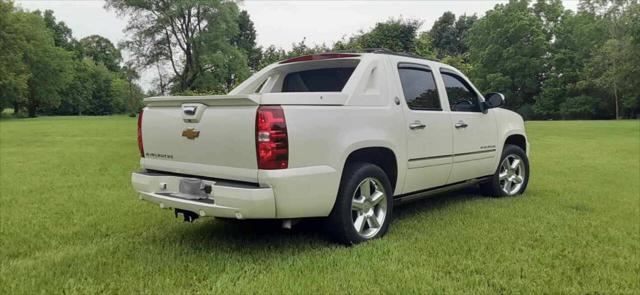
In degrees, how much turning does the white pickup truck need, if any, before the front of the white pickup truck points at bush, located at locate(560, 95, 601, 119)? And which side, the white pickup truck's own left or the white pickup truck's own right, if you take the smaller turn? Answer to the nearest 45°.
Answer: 0° — it already faces it

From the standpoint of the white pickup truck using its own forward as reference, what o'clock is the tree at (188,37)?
The tree is roughly at 10 o'clock from the white pickup truck.

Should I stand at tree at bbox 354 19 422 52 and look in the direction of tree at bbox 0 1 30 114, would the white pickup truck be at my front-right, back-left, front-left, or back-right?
front-left

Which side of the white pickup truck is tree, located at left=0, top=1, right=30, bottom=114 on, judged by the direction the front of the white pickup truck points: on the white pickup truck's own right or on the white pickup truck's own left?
on the white pickup truck's own left

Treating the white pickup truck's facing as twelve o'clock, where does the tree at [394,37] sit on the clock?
The tree is roughly at 11 o'clock from the white pickup truck.

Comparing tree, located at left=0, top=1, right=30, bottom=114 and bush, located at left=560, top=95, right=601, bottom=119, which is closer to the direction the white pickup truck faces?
the bush

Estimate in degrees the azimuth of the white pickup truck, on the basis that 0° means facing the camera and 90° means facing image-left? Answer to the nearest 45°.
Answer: approximately 225°

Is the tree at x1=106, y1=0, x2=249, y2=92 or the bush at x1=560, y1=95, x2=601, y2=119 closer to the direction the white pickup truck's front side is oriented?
the bush
